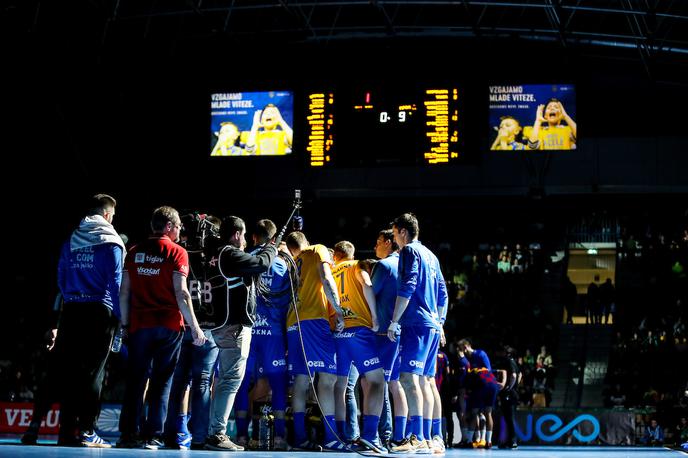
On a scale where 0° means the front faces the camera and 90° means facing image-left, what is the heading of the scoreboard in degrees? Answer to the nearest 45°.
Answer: approximately 0°

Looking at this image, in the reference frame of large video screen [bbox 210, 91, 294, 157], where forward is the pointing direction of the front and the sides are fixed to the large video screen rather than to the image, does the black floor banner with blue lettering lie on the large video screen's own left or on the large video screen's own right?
on the large video screen's own left

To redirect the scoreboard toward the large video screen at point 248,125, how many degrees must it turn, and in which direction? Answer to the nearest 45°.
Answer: approximately 135° to its right

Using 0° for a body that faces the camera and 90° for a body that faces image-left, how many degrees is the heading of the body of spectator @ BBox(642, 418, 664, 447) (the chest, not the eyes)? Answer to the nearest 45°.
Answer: approximately 0°
